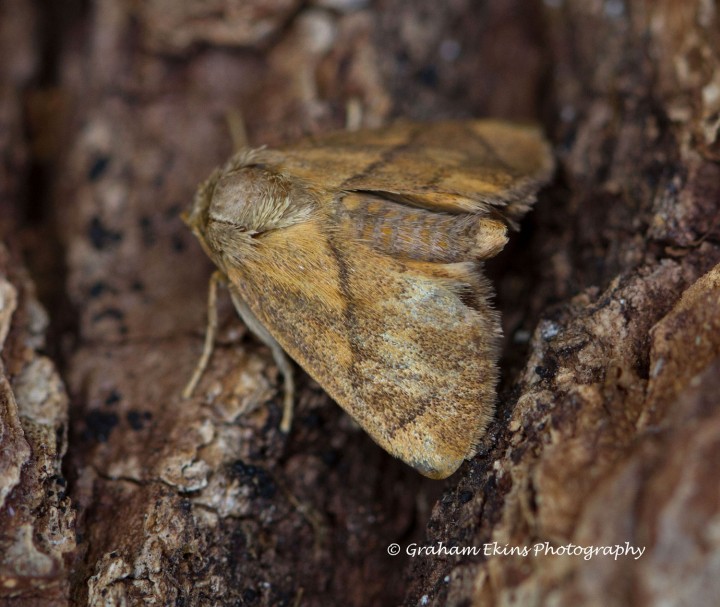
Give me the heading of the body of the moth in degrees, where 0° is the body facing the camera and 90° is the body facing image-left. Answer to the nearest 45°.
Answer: approximately 90°
